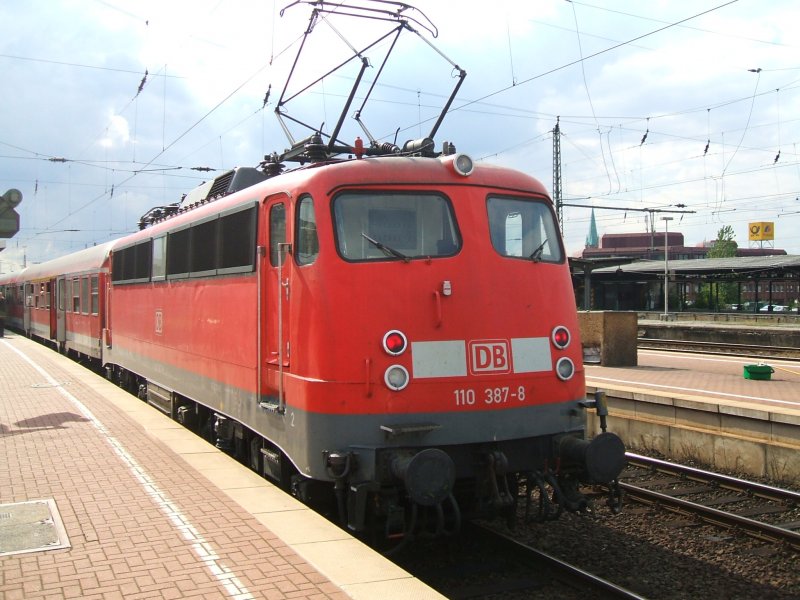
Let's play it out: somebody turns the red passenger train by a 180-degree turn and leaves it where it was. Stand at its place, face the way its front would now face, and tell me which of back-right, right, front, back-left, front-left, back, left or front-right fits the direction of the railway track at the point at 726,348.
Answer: right

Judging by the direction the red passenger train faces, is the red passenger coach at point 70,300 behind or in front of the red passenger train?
behind

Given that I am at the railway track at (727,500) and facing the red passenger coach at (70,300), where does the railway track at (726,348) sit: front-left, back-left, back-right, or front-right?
front-right

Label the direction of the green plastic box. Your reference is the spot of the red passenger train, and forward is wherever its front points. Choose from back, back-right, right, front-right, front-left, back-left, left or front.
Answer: left

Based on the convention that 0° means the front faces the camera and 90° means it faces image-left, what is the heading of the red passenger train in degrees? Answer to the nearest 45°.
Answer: approximately 315°
